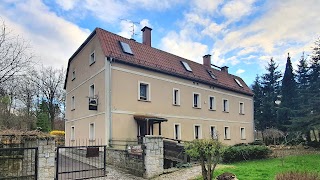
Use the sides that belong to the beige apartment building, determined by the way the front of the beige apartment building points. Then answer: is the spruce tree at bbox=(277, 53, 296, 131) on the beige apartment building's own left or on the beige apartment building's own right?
on the beige apartment building's own left

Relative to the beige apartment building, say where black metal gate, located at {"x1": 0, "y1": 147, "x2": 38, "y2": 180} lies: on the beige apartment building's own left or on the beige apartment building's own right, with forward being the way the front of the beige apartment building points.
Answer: on the beige apartment building's own right

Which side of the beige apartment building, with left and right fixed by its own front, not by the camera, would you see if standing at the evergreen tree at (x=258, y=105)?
left

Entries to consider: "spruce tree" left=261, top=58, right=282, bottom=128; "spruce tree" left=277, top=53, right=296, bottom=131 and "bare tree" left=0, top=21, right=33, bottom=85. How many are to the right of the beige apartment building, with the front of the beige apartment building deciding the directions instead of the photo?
1

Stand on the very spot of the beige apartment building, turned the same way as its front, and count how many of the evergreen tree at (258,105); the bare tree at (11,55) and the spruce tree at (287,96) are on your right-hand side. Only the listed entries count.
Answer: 1

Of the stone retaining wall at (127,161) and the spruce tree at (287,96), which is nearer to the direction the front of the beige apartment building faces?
the stone retaining wall

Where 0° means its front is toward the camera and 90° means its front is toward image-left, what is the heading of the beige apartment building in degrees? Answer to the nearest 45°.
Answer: approximately 315°

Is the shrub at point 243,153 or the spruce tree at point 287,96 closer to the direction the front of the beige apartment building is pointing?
the shrub

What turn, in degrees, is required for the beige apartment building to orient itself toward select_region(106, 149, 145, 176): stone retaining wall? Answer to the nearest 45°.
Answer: approximately 45° to its right

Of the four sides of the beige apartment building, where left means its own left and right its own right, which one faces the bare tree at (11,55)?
right

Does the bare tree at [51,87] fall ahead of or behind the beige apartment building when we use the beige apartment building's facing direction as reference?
behind
